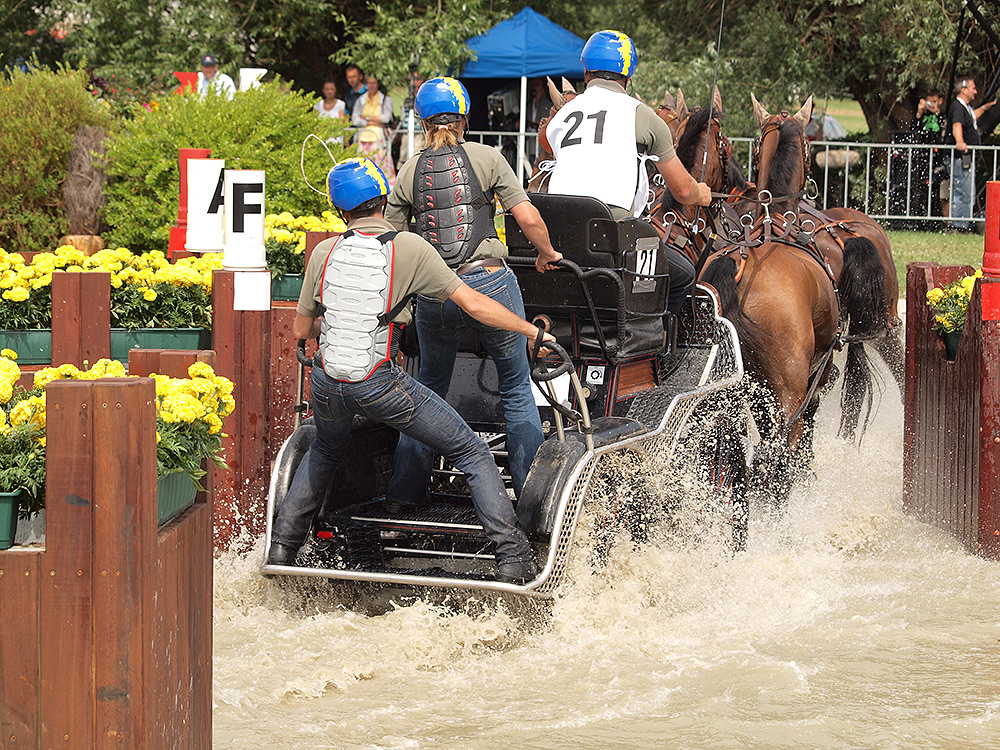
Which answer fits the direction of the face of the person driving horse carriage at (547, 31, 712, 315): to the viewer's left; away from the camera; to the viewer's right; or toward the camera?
away from the camera

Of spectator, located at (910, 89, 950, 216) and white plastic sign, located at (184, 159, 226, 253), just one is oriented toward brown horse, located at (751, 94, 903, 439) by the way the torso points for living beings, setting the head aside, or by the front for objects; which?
the spectator

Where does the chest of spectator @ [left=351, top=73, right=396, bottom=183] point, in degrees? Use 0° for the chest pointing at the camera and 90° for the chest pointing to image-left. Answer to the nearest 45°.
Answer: approximately 0°

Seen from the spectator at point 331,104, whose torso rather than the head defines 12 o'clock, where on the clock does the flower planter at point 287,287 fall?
The flower planter is roughly at 12 o'clock from the spectator.

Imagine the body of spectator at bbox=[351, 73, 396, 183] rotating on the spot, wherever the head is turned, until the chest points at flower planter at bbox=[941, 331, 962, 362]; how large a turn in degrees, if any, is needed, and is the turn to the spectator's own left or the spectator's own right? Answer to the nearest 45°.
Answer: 0° — they already face it

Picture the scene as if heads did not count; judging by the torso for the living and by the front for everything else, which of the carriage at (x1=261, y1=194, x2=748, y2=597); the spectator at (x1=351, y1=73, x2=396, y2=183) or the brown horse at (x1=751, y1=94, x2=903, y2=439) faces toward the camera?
the spectator

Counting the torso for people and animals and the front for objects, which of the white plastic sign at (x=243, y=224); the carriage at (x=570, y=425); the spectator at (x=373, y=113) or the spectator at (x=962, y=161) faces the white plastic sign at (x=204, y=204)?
the spectator at (x=373, y=113)

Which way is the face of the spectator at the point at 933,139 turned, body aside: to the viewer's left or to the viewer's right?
to the viewer's left

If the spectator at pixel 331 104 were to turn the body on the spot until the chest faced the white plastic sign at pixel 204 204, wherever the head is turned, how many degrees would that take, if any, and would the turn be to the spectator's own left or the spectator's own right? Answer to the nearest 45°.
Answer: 0° — they already face it
